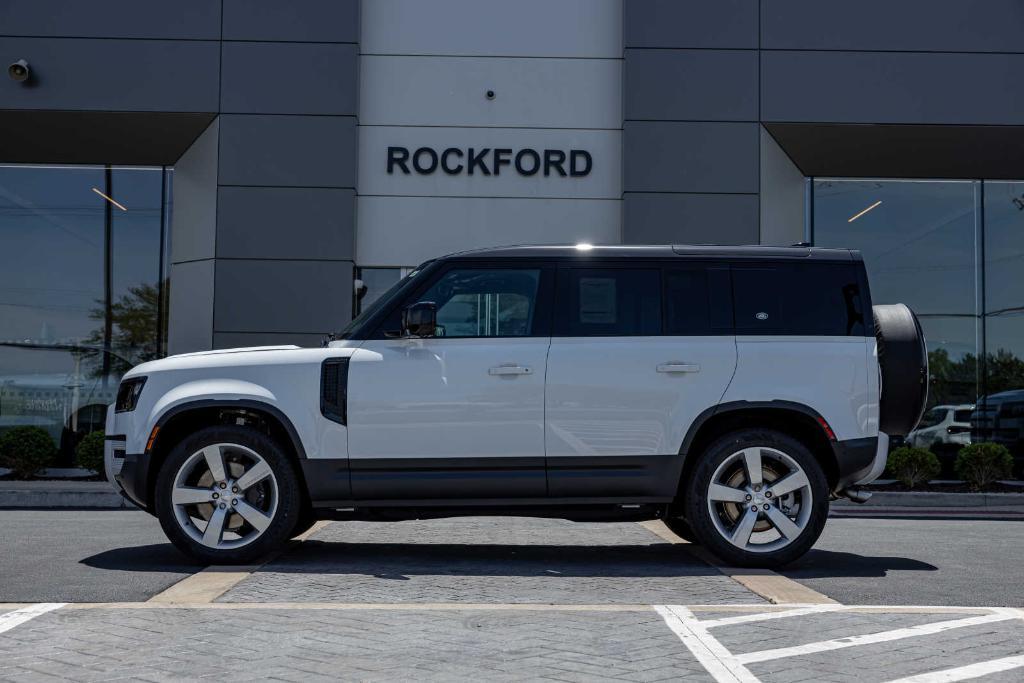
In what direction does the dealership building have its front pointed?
toward the camera

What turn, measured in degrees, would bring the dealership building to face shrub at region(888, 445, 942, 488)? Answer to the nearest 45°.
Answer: approximately 90° to its left

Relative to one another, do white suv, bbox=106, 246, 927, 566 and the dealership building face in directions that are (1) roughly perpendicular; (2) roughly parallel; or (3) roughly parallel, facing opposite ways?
roughly perpendicular

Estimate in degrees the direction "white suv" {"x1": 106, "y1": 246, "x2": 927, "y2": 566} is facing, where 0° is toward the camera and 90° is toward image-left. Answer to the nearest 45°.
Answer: approximately 90°

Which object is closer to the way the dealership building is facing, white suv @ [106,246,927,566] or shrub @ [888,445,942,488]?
the white suv

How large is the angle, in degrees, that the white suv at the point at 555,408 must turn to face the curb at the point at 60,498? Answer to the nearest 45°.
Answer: approximately 45° to its right

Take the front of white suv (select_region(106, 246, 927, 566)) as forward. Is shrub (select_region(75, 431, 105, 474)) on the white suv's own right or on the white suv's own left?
on the white suv's own right

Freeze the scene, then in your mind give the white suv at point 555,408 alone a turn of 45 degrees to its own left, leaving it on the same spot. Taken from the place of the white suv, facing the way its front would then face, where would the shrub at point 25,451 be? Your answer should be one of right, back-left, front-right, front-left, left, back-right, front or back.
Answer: right

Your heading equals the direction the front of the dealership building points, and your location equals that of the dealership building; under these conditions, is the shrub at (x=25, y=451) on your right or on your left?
on your right

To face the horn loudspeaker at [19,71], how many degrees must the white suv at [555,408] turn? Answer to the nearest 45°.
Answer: approximately 45° to its right

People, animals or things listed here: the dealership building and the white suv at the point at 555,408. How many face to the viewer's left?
1
